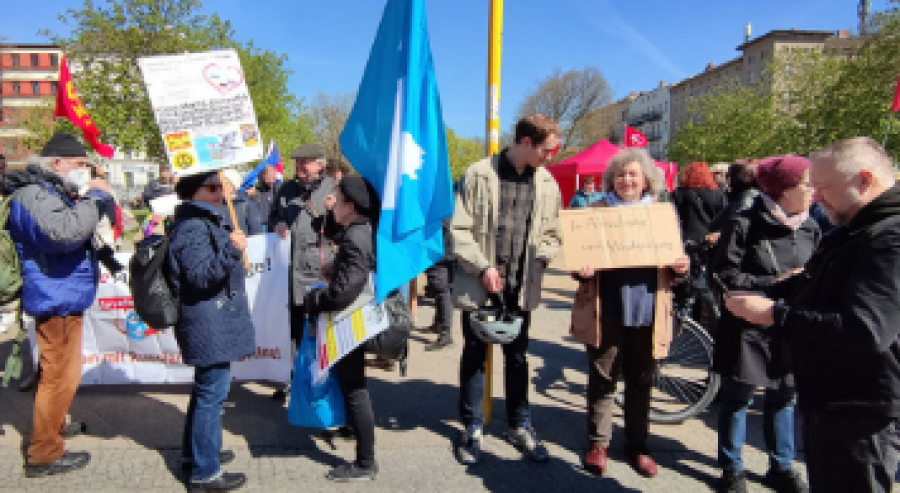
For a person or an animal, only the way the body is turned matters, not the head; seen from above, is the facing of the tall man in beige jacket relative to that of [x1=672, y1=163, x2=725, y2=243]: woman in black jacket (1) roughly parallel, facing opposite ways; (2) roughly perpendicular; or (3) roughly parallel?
roughly parallel, facing opposite ways

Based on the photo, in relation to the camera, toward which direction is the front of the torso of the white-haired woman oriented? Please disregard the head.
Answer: toward the camera

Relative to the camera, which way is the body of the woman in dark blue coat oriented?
to the viewer's right

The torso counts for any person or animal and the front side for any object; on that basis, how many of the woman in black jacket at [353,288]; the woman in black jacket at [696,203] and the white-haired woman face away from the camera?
1

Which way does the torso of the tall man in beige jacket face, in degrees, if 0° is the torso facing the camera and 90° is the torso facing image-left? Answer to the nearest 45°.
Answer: approximately 0°

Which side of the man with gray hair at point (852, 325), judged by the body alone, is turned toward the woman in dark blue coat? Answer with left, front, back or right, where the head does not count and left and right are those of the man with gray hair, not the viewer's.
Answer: front

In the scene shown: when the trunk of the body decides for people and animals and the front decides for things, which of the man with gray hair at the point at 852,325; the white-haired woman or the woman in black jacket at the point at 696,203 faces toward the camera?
the white-haired woman

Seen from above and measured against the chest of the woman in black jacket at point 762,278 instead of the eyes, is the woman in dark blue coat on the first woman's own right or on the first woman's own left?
on the first woman's own right

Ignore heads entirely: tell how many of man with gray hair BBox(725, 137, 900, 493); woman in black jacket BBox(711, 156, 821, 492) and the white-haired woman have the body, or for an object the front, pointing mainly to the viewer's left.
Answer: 1

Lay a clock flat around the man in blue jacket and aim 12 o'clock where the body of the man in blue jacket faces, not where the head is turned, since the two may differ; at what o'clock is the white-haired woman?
The white-haired woman is roughly at 1 o'clock from the man in blue jacket.

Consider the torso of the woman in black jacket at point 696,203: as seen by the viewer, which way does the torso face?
away from the camera

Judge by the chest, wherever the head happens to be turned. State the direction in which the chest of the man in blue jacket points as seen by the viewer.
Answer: to the viewer's right

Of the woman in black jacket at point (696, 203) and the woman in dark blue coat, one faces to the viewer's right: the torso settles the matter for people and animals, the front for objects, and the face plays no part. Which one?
the woman in dark blue coat
